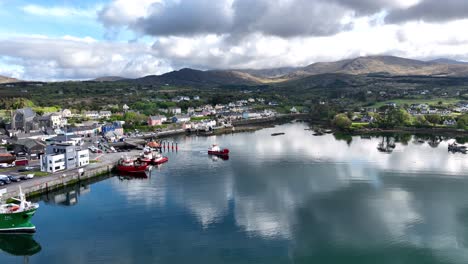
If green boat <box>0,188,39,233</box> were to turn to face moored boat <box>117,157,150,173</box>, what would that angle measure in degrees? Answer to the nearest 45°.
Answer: approximately 45° to its left

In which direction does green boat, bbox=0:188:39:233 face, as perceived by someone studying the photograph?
facing to the right of the viewer

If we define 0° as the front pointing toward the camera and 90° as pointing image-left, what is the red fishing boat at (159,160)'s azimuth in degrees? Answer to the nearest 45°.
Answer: approximately 270°

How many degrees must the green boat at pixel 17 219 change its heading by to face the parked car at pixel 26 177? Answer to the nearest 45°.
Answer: approximately 90° to its left
